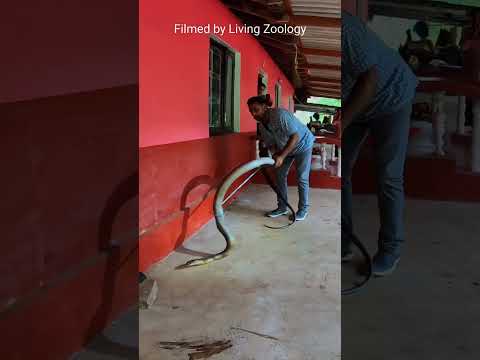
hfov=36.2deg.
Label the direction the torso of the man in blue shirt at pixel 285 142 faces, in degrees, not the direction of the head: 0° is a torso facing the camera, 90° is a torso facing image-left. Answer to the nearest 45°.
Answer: approximately 45°
